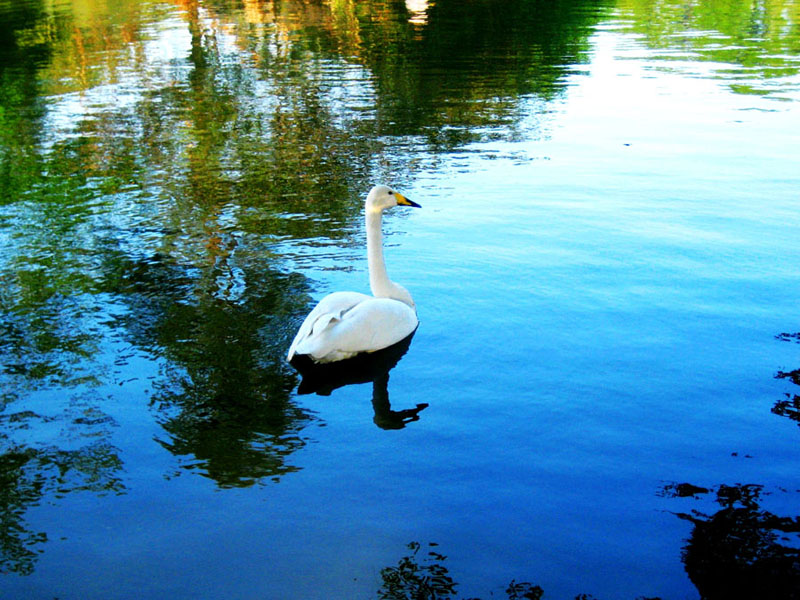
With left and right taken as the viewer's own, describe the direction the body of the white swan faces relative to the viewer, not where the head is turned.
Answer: facing away from the viewer and to the right of the viewer
